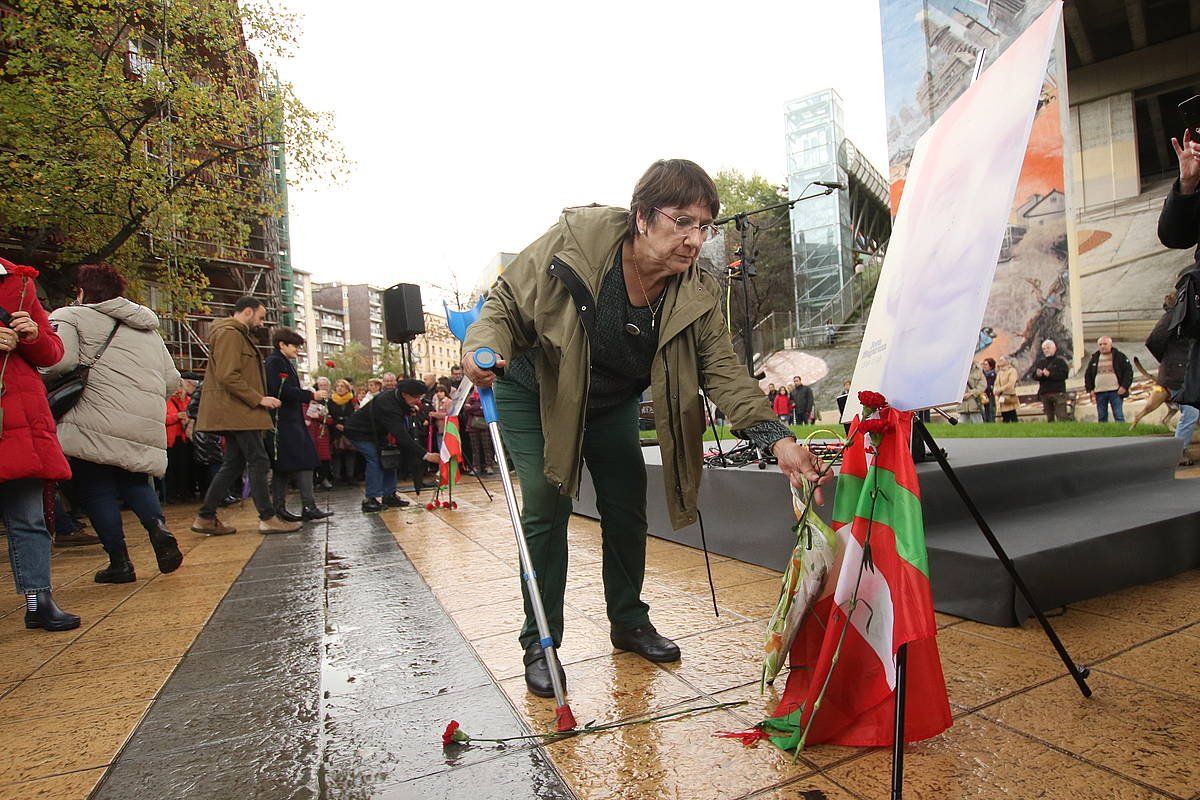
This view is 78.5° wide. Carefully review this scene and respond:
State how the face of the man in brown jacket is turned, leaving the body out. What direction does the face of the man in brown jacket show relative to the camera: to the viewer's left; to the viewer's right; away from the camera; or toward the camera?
to the viewer's right

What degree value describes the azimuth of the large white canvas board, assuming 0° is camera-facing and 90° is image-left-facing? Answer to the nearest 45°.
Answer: approximately 45°

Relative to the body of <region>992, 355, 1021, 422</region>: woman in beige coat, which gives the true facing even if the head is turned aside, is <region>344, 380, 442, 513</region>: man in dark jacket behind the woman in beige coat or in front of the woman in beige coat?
in front

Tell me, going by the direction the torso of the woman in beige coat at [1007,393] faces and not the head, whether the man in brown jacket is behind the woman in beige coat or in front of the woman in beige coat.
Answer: in front

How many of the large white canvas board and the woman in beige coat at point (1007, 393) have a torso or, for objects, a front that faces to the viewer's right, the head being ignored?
0

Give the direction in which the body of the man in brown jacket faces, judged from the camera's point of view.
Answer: to the viewer's right

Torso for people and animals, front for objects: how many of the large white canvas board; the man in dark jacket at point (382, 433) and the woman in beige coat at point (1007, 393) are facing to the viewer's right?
1

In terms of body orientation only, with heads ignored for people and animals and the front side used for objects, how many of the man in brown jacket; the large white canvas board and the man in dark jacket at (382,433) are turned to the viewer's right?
2

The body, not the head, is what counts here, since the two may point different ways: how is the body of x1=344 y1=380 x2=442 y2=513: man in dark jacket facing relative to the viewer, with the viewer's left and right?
facing to the right of the viewer

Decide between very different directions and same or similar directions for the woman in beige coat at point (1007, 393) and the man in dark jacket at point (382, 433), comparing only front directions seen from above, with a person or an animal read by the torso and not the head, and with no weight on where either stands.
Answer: very different directions

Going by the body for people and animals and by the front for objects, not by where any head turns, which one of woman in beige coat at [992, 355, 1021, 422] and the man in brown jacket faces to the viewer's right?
the man in brown jacket
